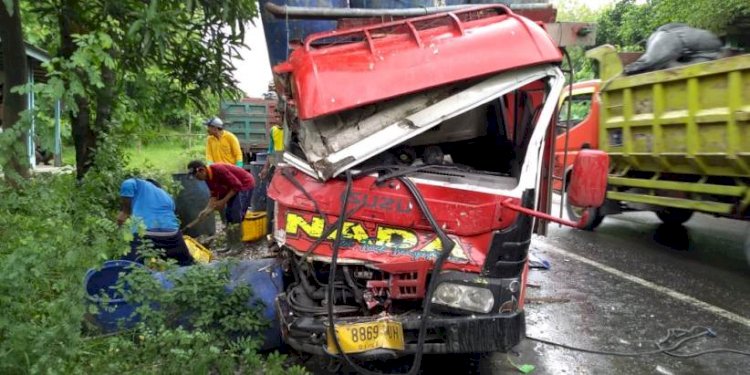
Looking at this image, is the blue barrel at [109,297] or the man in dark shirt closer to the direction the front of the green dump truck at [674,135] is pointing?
the man in dark shirt

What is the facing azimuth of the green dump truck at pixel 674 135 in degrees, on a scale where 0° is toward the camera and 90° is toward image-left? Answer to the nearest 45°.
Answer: approximately 135°

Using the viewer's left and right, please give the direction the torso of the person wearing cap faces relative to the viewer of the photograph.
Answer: facing the viewer and to the left of the viewer

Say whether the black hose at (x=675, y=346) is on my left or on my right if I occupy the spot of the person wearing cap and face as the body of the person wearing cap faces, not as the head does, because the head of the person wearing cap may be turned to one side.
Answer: on my left

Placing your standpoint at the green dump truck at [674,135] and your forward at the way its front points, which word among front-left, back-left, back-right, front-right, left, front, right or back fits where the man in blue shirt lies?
left

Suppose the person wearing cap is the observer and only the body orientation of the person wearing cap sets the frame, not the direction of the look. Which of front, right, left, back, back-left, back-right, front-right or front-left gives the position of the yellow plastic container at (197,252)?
front-left

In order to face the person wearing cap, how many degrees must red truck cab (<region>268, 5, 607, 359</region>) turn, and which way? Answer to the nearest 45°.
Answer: approximately 135° to its right

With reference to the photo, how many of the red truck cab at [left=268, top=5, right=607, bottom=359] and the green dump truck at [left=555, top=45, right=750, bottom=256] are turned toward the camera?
1

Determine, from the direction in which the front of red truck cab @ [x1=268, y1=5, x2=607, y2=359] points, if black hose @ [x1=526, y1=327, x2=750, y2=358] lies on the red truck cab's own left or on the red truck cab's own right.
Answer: on the red truck cab's own left

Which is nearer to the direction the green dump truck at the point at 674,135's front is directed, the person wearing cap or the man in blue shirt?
the person wearing cap

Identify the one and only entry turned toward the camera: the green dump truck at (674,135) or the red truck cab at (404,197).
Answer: the red truck cab

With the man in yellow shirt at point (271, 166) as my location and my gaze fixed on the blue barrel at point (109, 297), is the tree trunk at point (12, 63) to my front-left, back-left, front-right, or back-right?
front-right

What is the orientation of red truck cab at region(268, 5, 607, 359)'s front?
toward the camera

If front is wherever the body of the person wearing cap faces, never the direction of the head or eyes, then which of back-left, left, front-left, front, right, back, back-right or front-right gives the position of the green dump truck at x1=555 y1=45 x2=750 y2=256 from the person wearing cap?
left

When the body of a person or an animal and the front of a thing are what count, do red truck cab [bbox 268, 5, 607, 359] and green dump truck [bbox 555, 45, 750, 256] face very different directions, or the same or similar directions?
very different directions
